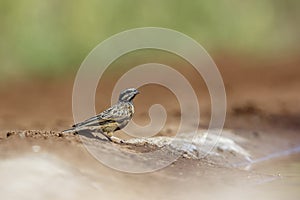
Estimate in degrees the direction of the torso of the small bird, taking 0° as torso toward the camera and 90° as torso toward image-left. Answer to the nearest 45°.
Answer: approximately 270°
